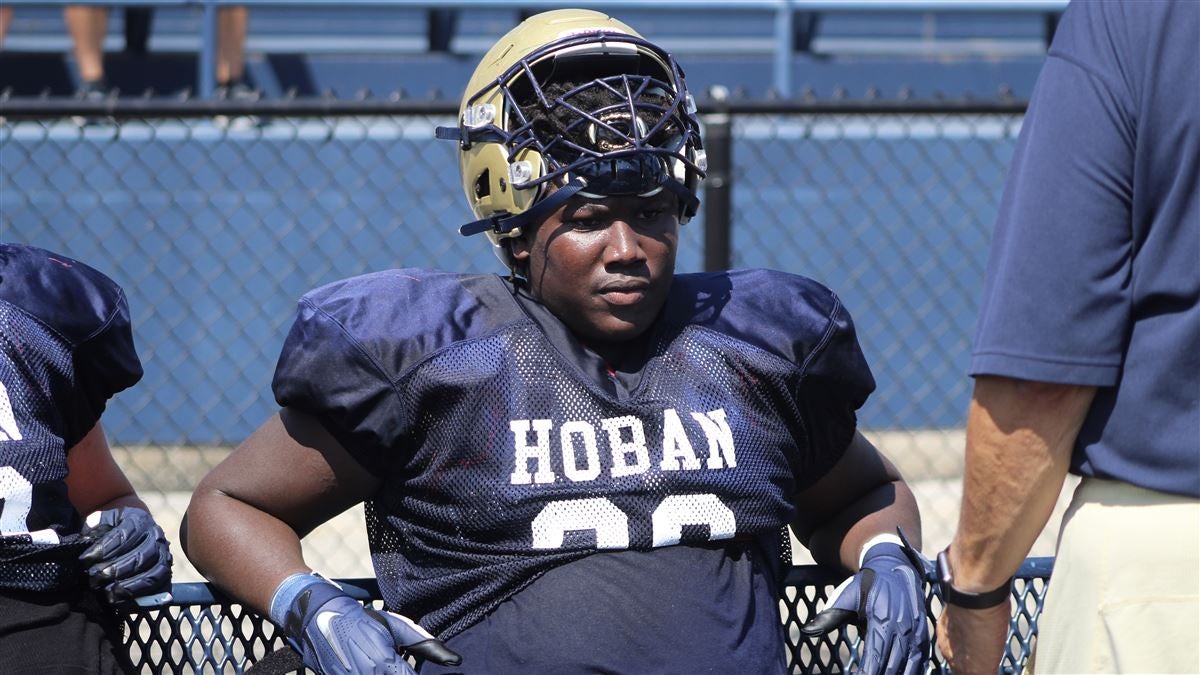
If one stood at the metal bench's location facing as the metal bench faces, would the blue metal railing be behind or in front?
behind

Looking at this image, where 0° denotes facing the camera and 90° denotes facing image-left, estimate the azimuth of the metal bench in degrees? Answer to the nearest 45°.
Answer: approximately 0°

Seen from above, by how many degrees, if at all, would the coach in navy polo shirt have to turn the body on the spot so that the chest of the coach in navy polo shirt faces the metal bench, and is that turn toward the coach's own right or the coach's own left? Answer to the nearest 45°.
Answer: approximately 45° to the coach's own left

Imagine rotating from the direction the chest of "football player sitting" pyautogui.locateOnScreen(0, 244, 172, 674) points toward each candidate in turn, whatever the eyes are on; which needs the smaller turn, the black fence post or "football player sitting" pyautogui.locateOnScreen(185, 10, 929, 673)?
the football player sitting

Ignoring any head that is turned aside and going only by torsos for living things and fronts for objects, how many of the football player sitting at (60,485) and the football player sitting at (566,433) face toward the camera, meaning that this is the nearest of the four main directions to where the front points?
2

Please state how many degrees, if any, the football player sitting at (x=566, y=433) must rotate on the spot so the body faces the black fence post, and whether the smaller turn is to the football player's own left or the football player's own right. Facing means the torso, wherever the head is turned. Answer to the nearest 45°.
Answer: approximately 180°

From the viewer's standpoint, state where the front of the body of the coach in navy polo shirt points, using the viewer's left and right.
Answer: facing away from the viewer and to the left of the viewer
